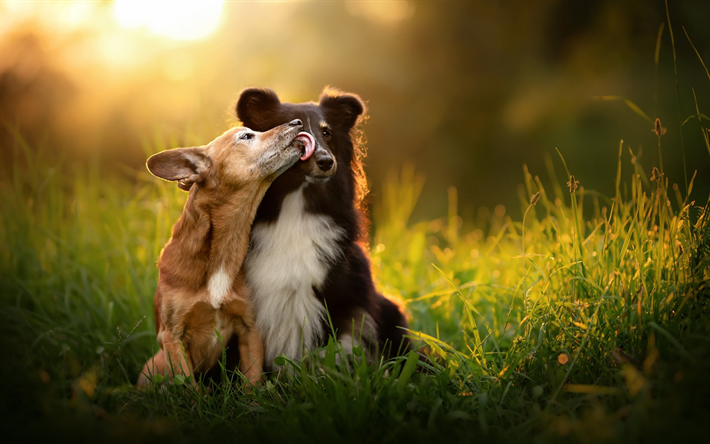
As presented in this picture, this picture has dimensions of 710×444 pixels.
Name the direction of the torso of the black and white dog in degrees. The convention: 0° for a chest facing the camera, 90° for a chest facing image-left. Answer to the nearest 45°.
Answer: approximately 45°

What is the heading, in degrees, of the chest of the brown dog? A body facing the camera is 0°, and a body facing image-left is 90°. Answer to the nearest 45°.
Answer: approximately 315°

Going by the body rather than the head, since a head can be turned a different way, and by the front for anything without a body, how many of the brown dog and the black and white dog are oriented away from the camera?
0
